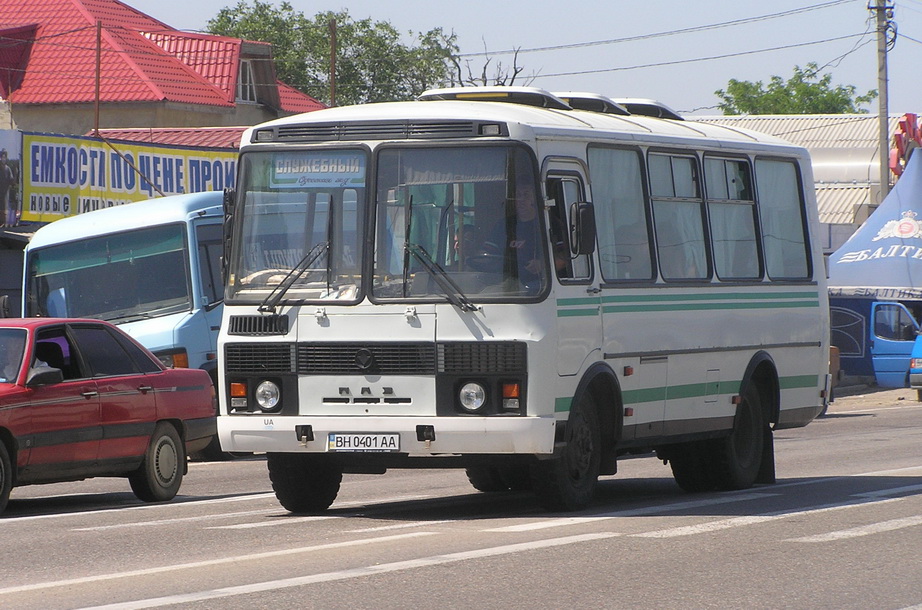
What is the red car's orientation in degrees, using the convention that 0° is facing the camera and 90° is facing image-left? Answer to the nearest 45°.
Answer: approximately 45°

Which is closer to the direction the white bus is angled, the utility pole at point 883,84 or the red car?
the red car

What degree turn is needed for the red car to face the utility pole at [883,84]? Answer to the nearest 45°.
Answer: approximately 180°

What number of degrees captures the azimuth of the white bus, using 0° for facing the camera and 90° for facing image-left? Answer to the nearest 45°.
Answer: approximately 45°

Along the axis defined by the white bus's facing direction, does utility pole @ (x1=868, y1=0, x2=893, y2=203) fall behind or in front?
behind

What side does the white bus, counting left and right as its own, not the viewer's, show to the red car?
right
